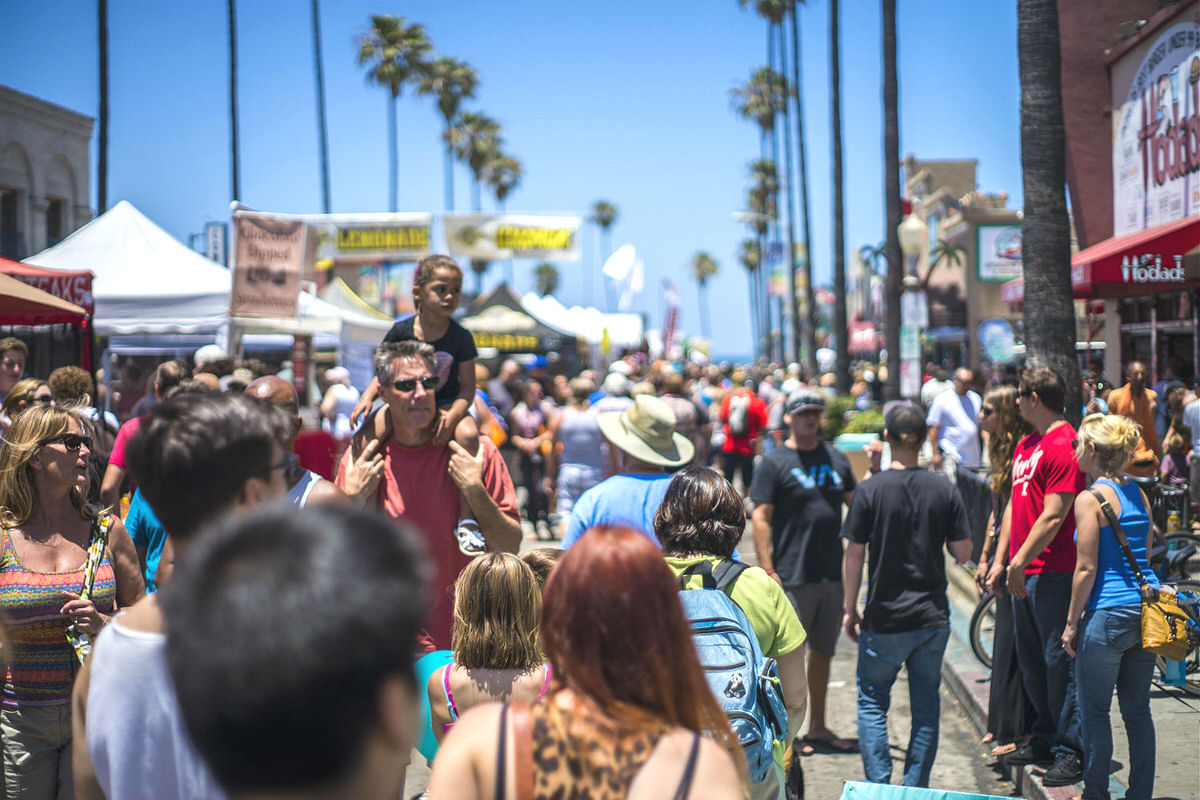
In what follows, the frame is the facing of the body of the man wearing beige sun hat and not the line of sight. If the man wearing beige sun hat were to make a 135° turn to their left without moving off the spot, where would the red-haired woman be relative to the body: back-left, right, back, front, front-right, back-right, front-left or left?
front-left

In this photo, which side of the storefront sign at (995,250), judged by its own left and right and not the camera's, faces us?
front

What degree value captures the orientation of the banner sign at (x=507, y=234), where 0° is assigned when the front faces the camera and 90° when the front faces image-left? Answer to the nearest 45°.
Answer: approximately 0°

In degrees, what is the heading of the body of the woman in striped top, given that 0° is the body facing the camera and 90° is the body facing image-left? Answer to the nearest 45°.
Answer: approximately 315°

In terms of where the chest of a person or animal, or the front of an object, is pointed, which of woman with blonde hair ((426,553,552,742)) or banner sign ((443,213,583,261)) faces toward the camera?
the banner sign

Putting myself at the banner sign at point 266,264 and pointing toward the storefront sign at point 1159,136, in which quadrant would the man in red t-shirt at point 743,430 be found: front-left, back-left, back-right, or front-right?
front-left

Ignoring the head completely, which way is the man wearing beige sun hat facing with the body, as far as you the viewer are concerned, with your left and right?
facing away from the viewer

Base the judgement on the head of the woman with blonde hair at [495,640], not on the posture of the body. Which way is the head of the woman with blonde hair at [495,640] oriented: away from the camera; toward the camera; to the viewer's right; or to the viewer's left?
away from the camera

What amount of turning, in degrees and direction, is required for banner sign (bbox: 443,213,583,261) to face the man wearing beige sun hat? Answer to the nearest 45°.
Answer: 0° — it already faces them

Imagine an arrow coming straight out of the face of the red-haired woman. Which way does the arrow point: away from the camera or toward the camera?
away from the camera

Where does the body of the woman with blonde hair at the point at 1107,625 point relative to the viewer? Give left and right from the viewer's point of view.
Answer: facing away from the viewer and to the left of the viewer

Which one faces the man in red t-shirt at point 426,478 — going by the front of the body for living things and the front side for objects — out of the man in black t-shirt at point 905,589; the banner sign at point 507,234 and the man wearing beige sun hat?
the banner sign

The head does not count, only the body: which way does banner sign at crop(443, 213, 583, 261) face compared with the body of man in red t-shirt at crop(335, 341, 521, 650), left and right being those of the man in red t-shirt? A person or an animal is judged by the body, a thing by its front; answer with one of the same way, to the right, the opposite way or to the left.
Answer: the same way

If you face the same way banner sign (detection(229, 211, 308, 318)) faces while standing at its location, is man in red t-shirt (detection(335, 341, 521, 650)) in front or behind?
in front

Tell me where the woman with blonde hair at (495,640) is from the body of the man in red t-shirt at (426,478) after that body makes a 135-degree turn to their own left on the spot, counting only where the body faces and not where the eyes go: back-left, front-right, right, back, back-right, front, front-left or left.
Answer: back-right

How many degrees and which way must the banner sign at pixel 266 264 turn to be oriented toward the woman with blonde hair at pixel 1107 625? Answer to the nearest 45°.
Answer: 0° — it already faces them

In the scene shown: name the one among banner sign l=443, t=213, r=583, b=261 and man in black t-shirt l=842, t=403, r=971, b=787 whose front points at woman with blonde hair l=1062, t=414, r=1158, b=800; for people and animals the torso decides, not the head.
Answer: the banner sign

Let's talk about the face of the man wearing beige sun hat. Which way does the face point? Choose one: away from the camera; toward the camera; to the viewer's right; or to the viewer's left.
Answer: away from the camera

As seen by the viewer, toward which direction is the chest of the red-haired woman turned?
away from the camera
